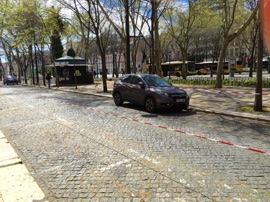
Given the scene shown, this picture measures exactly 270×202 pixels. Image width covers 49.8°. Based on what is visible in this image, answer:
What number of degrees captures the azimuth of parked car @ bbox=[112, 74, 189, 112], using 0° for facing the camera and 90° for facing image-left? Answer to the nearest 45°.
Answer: approximately 315°
